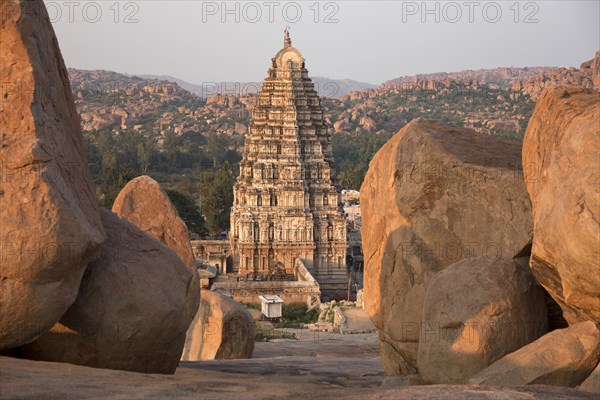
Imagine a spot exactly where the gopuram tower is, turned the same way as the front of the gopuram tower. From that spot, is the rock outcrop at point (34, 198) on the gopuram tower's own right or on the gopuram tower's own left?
on the gopuram tower's own right

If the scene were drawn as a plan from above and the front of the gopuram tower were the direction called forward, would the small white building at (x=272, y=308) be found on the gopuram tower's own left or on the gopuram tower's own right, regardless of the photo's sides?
on the gopuram tower's own right

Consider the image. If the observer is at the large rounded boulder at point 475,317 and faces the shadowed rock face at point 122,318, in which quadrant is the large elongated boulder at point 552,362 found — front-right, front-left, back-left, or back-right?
back-left
